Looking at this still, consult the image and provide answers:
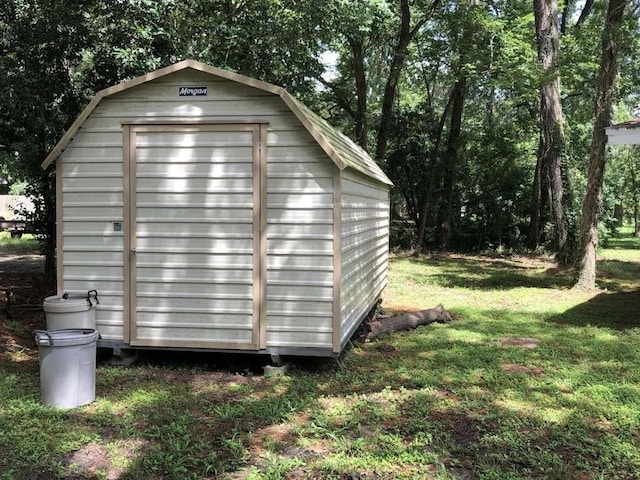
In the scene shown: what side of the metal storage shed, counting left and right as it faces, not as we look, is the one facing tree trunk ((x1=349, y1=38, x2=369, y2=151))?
back

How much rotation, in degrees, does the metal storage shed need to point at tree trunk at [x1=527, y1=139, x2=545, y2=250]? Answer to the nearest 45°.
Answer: approximately 135° to its left

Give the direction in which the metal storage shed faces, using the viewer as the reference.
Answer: facing the viewer

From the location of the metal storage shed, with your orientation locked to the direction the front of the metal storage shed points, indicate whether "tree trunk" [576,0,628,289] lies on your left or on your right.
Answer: on your left

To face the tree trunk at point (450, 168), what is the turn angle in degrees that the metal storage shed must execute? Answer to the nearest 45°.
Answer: approximately 135° to its left

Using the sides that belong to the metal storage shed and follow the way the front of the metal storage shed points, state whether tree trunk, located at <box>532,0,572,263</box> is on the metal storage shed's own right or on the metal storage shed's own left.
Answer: on the metal storage shed's own left

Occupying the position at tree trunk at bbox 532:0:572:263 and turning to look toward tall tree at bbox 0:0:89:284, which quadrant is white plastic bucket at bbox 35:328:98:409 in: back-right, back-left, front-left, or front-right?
front-left

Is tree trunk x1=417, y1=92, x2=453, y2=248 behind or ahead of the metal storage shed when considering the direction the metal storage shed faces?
behind

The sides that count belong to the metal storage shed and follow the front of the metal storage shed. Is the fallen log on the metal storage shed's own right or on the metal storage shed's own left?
on the metal storage shed's own left

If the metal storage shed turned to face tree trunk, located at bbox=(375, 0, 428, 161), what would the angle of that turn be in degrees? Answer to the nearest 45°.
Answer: approximately 135° to its left
